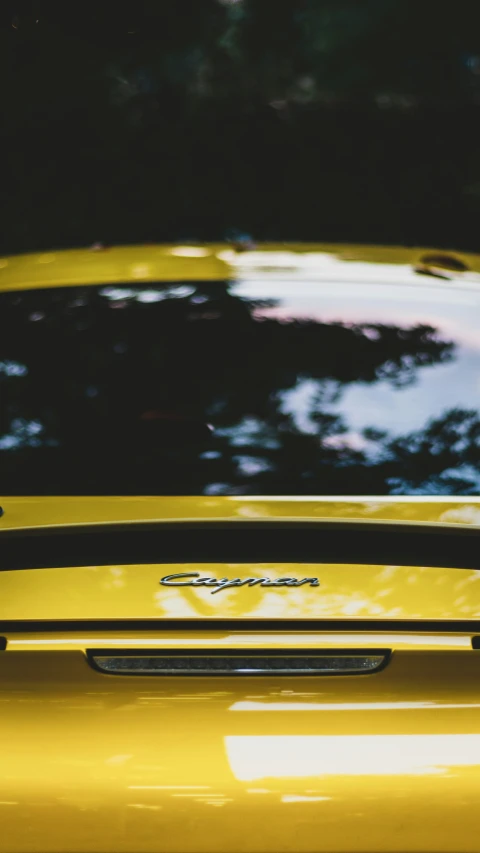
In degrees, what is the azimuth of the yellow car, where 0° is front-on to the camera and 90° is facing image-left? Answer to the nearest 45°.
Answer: approximately 180°
